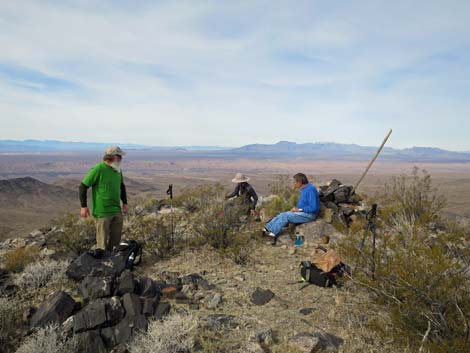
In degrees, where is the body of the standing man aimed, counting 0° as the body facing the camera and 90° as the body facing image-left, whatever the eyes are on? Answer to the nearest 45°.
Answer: approximately 315°

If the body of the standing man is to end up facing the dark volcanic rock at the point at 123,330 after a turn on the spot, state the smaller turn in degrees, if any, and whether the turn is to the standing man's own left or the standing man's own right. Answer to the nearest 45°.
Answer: approximately 45° to the standing man's own right

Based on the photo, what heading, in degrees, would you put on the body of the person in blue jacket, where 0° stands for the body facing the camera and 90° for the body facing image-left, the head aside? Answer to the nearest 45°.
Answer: approximately 90°

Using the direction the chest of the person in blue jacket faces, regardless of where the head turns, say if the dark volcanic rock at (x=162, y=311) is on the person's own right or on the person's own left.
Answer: on the person's own left

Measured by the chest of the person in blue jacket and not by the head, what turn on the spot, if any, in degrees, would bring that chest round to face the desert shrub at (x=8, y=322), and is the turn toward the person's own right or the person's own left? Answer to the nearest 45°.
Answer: approximately 45° to the person's own left

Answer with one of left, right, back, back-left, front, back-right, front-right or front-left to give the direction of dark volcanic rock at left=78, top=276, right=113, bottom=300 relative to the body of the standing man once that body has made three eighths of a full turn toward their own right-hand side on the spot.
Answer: left

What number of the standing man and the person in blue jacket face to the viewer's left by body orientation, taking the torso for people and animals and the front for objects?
1

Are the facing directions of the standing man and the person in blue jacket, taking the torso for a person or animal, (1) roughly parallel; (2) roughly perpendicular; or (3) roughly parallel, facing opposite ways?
roughly perpendicular

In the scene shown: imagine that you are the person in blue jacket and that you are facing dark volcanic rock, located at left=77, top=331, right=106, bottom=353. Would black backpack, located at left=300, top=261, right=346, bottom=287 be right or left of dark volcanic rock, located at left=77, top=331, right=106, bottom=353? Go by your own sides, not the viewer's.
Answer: left

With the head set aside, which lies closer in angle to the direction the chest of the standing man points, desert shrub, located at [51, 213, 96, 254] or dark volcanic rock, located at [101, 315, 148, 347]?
the dark volcanic rock

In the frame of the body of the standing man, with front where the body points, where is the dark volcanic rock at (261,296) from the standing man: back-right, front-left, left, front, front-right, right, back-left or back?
front

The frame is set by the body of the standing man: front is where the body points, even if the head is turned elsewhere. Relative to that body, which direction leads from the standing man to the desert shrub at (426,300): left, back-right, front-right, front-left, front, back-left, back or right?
front

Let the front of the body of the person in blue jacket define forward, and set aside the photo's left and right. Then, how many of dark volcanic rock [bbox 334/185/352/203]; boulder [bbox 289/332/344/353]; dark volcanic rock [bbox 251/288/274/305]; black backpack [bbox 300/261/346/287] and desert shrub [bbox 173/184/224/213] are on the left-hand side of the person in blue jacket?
3

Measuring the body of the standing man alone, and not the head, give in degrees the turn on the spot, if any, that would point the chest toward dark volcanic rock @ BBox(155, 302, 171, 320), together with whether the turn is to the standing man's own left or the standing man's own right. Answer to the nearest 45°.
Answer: approximately 45° to the standing man's own right

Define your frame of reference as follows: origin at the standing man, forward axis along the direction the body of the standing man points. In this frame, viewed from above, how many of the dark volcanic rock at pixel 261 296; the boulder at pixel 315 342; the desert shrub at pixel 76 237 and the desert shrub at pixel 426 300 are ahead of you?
3

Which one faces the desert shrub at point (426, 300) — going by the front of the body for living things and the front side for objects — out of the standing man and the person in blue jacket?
the standing man
